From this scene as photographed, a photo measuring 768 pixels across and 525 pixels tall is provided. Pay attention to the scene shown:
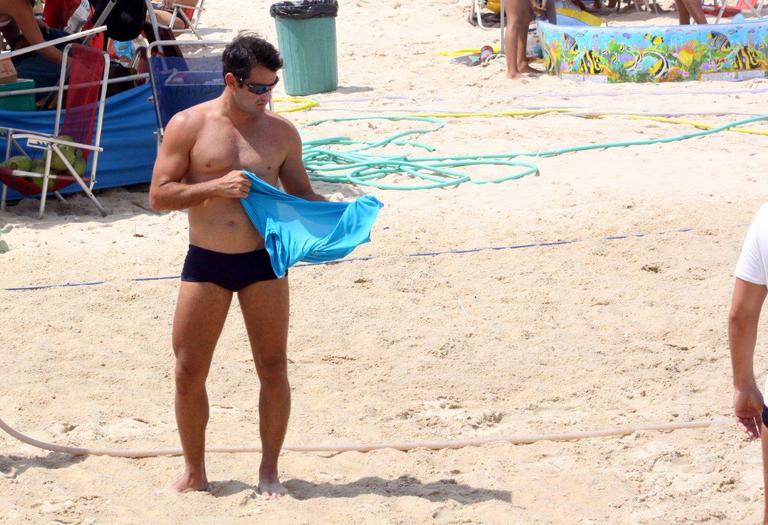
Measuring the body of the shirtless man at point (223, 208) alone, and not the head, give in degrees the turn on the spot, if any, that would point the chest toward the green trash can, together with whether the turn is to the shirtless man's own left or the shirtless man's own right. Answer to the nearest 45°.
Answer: approximately 180°

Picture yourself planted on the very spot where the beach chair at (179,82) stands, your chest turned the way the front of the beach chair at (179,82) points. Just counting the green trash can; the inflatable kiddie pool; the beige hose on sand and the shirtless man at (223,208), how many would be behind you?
2
